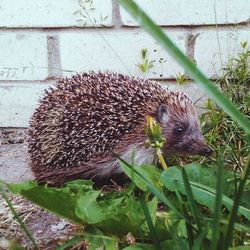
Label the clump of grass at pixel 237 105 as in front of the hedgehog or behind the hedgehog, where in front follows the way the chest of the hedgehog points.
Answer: in front

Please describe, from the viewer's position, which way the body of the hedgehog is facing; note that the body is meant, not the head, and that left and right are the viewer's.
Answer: facing to the right of the viewer

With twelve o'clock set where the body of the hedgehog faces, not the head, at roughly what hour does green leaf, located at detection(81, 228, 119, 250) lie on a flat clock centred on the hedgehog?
The green leaf is roughly at 3 o'clock from the hedgehog.

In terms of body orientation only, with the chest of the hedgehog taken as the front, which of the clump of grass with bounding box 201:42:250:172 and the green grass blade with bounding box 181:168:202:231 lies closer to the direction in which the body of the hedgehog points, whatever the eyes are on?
the clump of grass

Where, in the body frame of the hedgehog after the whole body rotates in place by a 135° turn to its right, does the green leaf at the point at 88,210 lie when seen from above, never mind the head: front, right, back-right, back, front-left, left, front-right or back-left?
front-left

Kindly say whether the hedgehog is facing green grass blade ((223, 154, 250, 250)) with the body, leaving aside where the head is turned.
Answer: no

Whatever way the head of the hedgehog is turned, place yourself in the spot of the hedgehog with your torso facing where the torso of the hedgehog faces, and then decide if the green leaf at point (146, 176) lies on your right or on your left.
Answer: on your right

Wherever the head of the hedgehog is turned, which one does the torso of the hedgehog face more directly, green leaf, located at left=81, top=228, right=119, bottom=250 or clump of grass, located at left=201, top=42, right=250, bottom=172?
the clump of grass

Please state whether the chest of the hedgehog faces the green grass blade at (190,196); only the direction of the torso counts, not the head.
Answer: no
